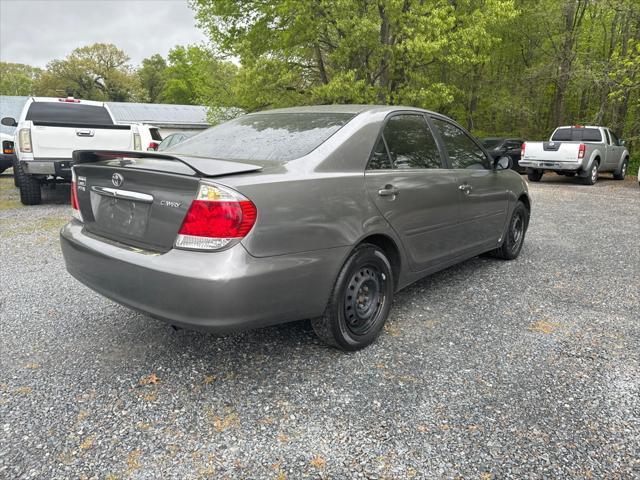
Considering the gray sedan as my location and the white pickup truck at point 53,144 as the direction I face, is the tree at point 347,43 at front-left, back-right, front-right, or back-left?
front-right

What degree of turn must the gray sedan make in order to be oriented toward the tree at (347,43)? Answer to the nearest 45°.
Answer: approximately 45° to its left

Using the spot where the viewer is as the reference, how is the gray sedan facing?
facing away from the viewer and to the right of the viewer

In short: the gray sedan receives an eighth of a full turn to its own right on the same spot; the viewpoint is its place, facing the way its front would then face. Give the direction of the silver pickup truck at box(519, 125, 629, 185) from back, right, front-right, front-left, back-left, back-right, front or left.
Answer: front-left

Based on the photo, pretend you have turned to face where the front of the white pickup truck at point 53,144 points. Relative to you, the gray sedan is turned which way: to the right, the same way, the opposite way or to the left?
to the right

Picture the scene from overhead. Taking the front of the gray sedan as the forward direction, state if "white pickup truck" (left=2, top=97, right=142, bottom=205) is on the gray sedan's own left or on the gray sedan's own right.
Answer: on the gray sedan's own left

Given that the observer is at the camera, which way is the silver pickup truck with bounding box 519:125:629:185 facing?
facing away from the viewer and to the right of the viewer

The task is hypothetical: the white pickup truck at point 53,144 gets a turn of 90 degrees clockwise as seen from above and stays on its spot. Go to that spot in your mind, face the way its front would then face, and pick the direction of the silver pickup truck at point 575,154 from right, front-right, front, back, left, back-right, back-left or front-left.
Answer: front

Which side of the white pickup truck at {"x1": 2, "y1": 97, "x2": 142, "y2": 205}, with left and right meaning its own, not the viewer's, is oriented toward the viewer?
back

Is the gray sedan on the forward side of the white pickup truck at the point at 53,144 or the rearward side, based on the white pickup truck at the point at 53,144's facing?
on the rearward side
